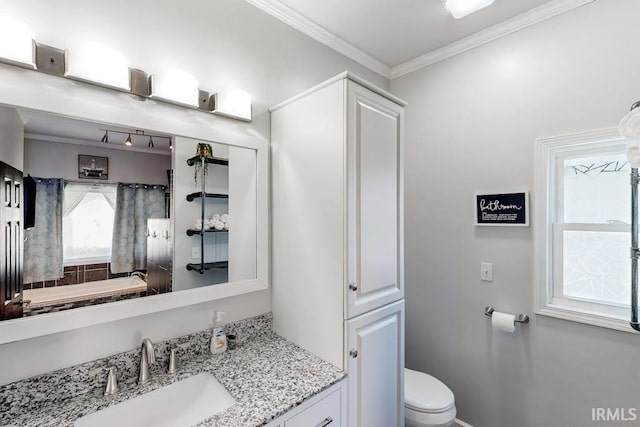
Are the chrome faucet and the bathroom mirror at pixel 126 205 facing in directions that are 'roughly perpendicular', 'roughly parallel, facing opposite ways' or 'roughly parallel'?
roughly parallel

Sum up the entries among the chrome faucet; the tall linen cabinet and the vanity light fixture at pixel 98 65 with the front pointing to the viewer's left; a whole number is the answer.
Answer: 0

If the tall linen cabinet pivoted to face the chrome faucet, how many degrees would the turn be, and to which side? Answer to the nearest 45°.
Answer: approximately 135° to its right

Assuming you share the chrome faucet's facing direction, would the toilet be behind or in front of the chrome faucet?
in front

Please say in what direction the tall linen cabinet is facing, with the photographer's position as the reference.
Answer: facing the viewer and to the right of the viewer

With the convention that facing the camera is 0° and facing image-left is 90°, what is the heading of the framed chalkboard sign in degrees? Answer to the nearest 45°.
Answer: approximately 45°

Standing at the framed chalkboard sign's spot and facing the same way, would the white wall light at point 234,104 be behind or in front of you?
in front

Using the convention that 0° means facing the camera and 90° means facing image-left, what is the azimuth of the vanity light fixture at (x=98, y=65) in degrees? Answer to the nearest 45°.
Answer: approximately 315°
